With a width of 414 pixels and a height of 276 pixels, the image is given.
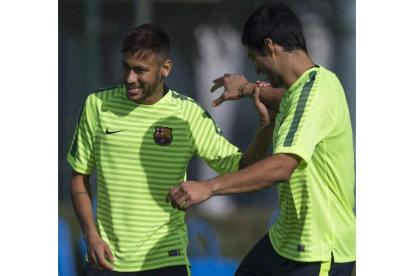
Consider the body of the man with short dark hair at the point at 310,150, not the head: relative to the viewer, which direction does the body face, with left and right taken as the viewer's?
facing to the left of the viewer

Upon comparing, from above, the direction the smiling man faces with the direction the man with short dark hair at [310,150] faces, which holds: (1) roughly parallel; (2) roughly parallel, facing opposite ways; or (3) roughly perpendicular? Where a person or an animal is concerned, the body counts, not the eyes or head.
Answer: roughly perpendicular

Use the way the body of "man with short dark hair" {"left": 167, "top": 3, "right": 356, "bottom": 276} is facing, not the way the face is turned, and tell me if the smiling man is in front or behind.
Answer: in front

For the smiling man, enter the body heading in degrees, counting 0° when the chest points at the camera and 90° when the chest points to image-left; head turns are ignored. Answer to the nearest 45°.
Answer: approximately 0°

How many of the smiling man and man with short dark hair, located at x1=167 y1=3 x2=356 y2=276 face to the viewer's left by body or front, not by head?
1

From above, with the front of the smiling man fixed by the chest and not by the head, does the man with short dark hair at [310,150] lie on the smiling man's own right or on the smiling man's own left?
on the smiling man's own left
